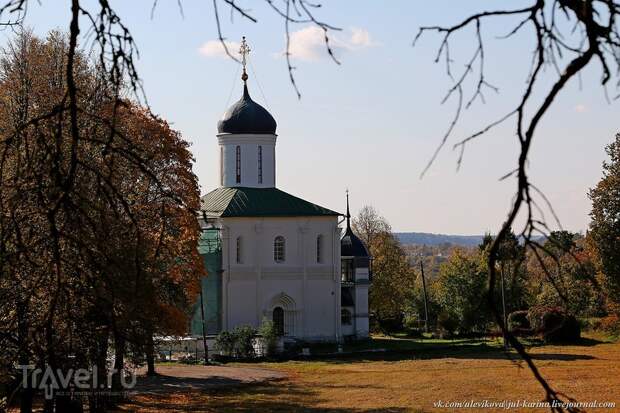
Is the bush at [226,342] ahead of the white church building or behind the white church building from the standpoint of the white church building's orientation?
ahead

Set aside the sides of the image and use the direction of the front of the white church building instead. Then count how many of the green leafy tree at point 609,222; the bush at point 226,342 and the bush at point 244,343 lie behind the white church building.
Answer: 0

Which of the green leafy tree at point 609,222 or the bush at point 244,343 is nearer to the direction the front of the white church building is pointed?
the bush

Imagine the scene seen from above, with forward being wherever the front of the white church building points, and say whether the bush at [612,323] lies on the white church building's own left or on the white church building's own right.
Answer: on the white church building's own left

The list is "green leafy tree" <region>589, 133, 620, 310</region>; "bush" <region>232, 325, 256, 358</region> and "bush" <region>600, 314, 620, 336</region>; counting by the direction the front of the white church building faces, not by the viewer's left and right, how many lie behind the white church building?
0

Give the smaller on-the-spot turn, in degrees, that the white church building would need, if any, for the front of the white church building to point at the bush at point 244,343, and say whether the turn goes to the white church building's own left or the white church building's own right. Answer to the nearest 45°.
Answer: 0° — it already faces it

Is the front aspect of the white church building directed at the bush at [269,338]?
yes

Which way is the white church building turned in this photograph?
toward the camera

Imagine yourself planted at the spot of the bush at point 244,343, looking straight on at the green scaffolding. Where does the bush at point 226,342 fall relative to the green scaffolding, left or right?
left
